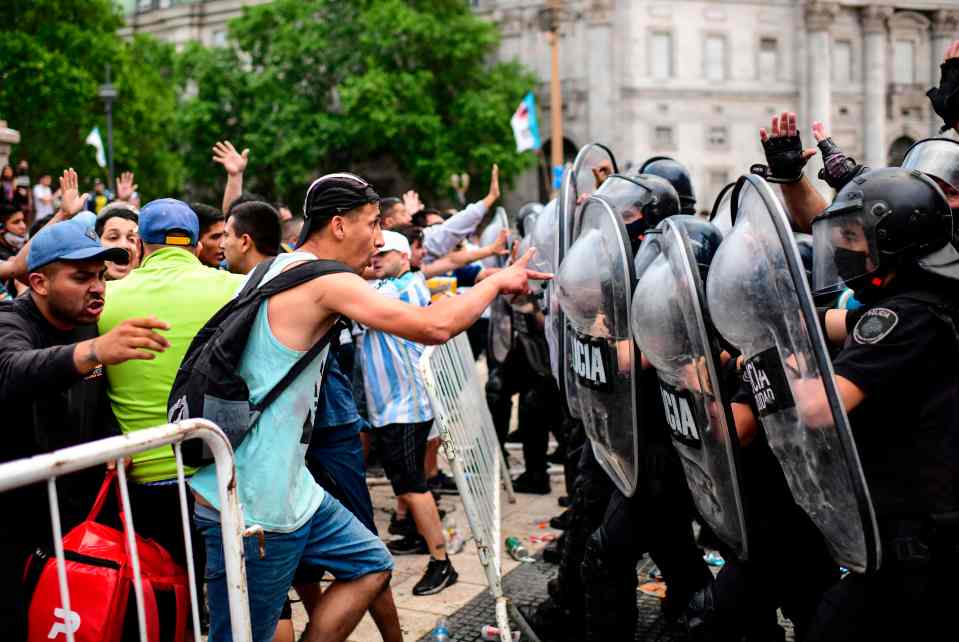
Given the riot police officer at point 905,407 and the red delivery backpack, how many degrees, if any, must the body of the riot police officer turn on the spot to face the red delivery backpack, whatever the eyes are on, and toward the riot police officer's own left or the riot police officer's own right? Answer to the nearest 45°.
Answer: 0° — they already face it

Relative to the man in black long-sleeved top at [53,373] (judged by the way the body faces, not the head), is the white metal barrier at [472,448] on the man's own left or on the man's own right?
on the man's own left

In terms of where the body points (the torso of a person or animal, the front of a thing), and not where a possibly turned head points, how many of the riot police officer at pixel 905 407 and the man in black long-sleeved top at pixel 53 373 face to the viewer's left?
1

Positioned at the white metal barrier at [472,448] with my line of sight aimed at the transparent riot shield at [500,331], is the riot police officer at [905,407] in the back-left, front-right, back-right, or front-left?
back-right

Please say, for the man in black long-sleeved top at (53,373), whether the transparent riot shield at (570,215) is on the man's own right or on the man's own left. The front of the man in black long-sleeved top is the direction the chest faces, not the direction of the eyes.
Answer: on the man's own left

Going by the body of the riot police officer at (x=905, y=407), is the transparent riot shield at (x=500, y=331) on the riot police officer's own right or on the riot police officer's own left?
on the riot police officer's own right

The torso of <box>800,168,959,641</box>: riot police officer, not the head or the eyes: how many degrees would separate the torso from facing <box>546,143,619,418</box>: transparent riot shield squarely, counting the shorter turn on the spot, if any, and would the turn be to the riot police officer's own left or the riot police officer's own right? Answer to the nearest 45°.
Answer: approximately 45° to the riot police officer's own right

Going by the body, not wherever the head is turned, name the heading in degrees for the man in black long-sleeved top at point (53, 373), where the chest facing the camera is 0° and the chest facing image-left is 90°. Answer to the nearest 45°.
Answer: approximately 315°

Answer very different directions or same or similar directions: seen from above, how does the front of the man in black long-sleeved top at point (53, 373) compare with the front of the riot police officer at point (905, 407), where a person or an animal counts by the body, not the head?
very different directions

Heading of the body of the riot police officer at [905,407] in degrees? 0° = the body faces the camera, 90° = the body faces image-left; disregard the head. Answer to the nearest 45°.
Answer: approximately 90°
